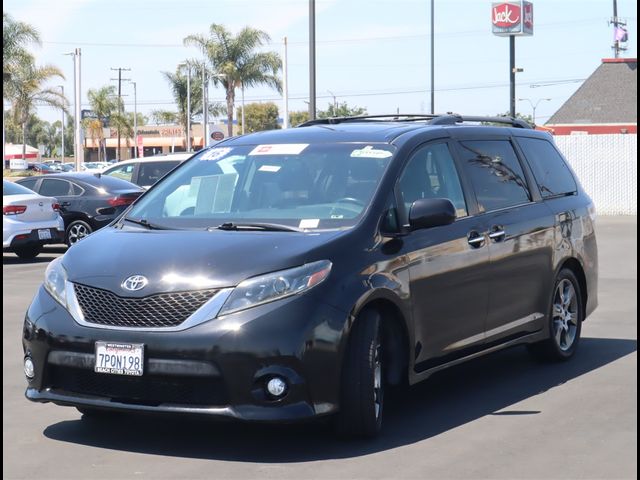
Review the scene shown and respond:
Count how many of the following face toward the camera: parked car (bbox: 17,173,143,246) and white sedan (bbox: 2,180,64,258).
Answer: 0

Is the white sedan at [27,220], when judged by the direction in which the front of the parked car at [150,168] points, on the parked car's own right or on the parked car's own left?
on the parked car's own left

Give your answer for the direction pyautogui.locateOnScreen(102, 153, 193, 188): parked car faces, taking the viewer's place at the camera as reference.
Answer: facing away from the viewer and to the left of the viewer

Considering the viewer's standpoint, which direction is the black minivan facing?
facing the viewer and to the left of the viewer

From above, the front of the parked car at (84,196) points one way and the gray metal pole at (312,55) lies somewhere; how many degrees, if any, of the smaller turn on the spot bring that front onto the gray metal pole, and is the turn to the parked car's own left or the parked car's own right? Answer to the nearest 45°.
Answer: approximately 90° to the parked car's own right

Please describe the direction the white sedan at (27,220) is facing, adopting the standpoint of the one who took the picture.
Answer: facing away from the viewer and to the left of the viewer

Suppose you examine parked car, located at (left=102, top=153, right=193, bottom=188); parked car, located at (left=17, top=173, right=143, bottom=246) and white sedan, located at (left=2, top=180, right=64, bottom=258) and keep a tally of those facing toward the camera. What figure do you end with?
0

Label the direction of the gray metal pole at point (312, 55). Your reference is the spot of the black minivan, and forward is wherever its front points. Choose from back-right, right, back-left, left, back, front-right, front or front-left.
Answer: back-right

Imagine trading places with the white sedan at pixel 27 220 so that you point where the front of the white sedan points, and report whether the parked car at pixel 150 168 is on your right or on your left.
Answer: on your right

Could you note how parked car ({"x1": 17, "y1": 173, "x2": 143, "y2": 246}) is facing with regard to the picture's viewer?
facing away from the viewer and to the left of the viewer
